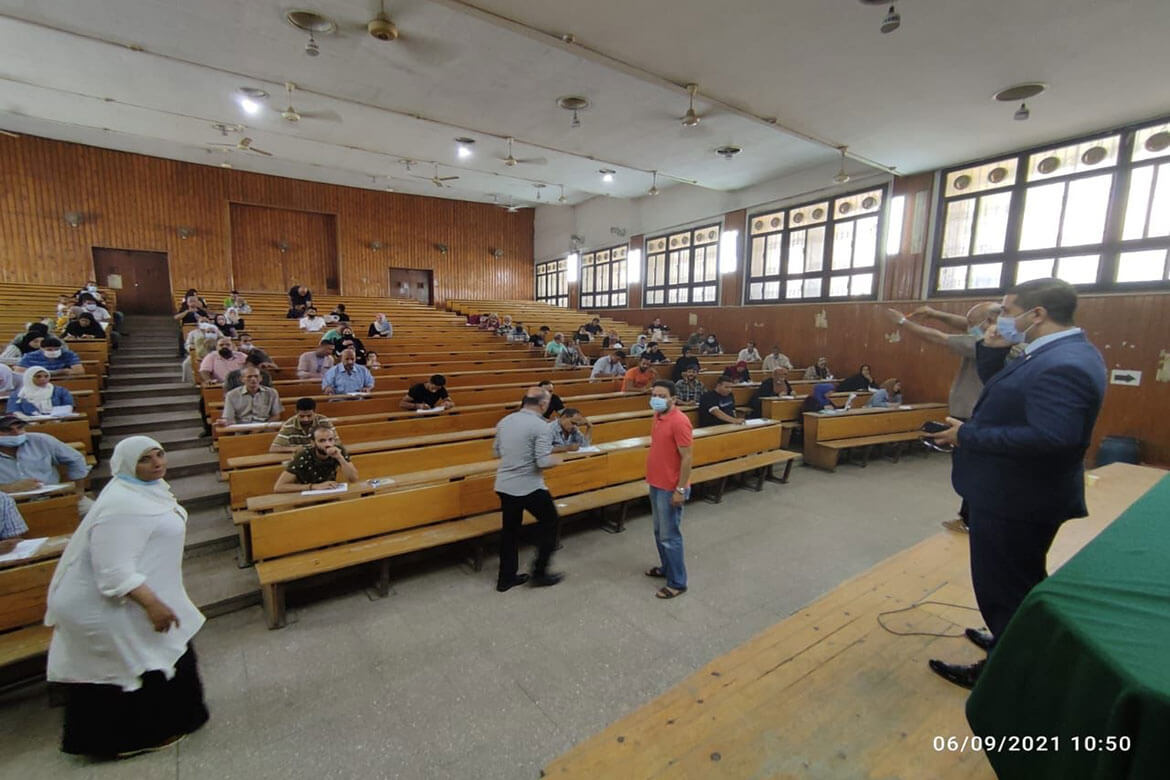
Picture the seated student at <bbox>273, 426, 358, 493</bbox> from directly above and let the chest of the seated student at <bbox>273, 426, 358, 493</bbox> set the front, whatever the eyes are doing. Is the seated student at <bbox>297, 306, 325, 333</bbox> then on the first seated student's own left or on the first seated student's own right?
on the first seated student's own left

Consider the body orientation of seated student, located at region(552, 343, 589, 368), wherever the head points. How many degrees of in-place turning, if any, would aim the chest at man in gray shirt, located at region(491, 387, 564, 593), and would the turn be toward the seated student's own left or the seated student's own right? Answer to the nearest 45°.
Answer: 0° — they already face them

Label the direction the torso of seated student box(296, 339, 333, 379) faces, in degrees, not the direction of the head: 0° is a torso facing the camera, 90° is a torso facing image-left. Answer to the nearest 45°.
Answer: approximately 315°

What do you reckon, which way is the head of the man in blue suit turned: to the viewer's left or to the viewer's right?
to the viewer's left

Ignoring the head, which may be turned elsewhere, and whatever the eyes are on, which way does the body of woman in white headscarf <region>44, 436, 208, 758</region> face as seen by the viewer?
to the viewer's right

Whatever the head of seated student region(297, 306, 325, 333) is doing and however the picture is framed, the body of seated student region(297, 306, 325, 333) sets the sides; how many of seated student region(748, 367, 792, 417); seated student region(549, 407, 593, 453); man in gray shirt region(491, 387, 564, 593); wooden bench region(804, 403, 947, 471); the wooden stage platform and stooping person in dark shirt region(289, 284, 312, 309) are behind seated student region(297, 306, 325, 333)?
1

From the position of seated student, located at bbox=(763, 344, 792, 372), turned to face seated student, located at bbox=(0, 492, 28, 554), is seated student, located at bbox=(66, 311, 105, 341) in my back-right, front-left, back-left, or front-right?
front-right

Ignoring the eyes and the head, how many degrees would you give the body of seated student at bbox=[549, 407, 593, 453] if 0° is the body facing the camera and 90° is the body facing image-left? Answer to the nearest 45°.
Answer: approximately 315°

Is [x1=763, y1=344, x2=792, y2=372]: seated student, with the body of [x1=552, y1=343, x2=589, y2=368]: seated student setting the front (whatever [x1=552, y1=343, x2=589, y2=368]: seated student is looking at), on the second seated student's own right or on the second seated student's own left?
on the second seated student's own left

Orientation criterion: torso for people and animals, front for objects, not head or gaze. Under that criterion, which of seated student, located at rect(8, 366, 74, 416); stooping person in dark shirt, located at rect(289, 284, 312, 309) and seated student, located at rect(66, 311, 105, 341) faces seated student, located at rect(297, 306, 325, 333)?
stooping person in dark shirt, located at rect(289, 284, 312, 309)

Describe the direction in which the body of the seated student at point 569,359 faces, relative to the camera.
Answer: toward the camera

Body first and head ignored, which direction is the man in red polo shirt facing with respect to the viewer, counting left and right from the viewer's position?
facing the viewer and to the left of the viewer

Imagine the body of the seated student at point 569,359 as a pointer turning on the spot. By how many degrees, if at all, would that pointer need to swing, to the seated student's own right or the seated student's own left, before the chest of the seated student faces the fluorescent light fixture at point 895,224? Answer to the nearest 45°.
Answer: approximately 90° to the seated student's own left

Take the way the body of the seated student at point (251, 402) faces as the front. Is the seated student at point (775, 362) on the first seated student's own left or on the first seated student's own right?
on the first seated student's own left

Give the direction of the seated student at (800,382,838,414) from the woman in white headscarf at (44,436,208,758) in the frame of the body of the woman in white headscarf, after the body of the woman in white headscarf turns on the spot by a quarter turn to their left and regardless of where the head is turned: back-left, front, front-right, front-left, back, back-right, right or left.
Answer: right

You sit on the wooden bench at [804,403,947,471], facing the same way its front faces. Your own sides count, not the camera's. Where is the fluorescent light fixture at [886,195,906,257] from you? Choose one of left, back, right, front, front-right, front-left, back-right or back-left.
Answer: back-left

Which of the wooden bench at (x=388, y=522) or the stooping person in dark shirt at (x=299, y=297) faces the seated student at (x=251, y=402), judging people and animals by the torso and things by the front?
the stooping person in dark shirt at (x=299, y=297)

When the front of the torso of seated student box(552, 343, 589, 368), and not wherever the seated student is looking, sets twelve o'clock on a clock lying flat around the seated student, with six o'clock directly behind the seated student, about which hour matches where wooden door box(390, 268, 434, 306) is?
The wooden door is roughly at 5 o'clock from the seated student.
